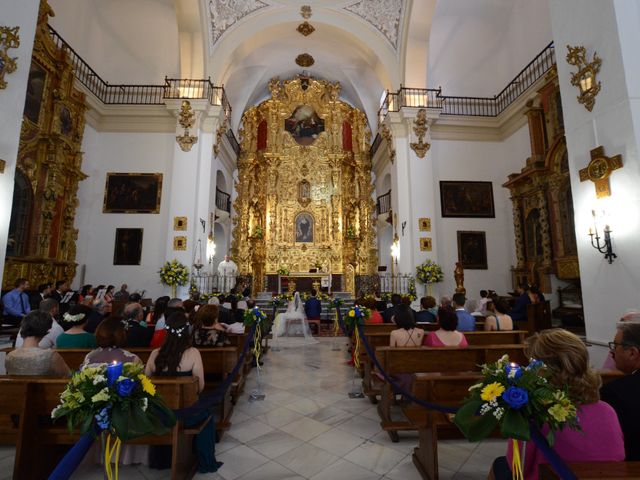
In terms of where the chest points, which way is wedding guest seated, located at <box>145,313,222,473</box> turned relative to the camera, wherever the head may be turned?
away from the camera

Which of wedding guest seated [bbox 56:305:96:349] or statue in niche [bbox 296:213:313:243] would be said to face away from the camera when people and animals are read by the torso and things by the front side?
the wedding guest seated

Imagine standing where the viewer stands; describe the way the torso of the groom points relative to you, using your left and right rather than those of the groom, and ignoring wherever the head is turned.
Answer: facing away from the viewer

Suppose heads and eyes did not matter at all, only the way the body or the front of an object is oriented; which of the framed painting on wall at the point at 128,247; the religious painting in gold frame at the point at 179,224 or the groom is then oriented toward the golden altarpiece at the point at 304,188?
the groom

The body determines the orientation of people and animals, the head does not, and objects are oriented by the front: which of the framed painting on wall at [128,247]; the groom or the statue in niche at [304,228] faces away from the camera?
the groom

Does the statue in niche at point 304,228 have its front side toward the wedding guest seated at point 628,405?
yes

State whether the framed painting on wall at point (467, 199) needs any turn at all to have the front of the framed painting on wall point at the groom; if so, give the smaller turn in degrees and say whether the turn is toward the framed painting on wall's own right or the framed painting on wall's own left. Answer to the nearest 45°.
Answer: approximately 45° to the framed painting on wall's own right

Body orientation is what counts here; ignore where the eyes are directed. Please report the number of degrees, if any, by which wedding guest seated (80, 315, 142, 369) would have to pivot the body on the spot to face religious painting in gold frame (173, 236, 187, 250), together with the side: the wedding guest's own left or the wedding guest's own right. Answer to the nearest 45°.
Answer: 0° — they already face it

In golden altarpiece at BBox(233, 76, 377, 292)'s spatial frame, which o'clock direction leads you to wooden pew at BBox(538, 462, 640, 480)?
The wooden pew is roughly at 12 o'clock from the golden altarpiece.

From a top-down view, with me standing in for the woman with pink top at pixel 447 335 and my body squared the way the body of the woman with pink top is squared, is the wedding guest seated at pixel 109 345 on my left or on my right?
on my left

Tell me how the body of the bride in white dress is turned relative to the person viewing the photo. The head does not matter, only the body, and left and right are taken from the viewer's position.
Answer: facing away from the viewer

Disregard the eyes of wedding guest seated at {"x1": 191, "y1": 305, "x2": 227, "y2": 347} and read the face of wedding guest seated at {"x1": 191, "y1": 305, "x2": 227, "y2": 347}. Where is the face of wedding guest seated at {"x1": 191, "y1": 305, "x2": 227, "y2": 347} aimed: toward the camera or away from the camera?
away from the camera
